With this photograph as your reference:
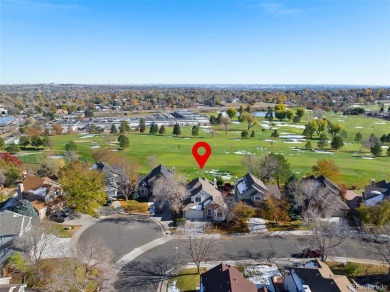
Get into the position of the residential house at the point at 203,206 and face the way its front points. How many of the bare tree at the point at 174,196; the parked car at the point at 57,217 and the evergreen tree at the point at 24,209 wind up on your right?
3

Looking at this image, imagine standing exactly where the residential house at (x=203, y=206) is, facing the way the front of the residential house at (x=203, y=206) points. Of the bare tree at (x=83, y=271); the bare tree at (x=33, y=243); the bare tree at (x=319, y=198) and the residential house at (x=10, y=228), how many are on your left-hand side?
1

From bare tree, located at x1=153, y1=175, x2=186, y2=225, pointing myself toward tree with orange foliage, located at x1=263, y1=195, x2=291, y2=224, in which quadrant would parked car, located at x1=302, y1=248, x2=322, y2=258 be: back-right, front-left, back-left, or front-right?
front-right

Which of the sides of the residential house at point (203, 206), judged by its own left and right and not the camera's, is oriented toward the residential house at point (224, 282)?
front

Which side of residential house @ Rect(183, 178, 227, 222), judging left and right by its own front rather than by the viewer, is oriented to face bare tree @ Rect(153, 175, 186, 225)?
right

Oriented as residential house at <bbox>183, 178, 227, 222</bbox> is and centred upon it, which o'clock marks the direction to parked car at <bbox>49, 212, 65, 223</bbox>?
The parked car is roughly at 3 o'clock from the residential house.

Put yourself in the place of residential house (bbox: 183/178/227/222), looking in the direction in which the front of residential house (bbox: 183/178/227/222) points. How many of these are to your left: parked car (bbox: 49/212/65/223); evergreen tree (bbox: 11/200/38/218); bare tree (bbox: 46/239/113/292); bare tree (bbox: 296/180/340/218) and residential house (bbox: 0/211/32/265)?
1

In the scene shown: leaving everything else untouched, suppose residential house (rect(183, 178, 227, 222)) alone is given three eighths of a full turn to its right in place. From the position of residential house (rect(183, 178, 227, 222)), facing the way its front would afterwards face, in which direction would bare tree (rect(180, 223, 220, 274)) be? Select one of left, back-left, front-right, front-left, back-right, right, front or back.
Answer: back-left

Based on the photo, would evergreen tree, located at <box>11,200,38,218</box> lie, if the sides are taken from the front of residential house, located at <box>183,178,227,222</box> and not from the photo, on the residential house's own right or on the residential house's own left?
on the residential house's own right

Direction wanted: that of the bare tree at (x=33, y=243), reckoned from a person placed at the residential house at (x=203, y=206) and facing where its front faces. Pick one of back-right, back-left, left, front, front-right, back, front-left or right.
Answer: front-right

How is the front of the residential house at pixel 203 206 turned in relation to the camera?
facing the viewer

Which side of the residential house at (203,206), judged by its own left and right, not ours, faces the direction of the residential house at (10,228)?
right

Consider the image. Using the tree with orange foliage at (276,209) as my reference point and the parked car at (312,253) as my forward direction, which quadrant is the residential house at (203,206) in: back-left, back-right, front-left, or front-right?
back-right

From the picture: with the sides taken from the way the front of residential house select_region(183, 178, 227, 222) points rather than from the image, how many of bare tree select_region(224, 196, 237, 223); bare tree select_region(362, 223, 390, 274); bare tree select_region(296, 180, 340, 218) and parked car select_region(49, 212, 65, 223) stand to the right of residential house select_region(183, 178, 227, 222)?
1

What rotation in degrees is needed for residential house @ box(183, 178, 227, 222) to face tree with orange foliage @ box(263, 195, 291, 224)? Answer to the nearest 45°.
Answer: approximately 90° to its left

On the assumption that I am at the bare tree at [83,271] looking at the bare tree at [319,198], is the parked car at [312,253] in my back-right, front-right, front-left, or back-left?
front-right

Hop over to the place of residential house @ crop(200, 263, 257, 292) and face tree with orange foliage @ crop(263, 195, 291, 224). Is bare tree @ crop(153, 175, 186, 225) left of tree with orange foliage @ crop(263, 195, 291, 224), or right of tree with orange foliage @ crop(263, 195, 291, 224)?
left

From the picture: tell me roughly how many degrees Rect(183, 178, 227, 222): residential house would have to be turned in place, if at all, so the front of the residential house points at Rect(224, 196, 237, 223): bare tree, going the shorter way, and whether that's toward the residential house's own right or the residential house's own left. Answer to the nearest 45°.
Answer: approximately 45° to the residential house's own left

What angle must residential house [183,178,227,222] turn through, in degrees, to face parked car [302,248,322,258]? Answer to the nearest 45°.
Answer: approximately 45° to its left

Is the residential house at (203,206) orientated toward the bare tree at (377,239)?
no

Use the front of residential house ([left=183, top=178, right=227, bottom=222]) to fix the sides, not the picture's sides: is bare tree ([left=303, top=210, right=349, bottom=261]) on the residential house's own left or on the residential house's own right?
on the residential house's own left

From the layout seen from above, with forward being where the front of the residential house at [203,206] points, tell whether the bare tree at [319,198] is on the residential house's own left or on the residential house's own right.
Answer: on the residential house's own left

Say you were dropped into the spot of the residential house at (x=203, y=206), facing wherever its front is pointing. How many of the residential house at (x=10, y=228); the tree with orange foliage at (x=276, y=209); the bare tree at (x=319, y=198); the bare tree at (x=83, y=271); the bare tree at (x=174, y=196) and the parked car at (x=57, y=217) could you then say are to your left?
2
